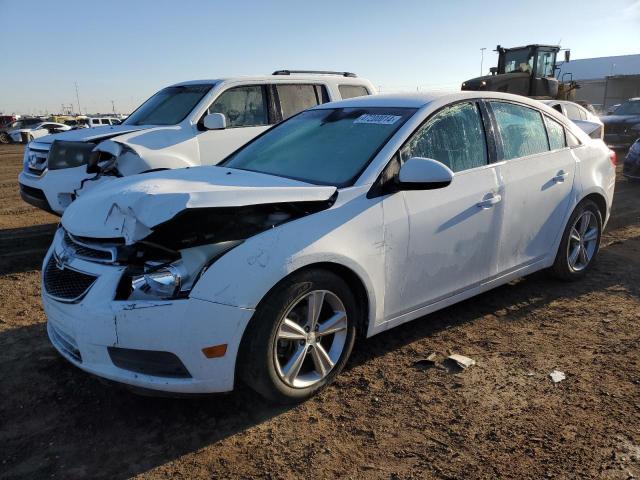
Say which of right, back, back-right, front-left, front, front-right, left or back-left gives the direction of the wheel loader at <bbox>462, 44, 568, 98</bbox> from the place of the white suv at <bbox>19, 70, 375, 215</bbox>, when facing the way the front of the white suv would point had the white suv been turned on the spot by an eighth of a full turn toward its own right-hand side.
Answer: back-right

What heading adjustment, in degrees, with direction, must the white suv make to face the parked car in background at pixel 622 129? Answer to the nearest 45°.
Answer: approximately 180°

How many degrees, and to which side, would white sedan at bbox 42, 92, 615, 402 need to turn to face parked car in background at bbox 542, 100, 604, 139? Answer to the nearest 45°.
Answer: approximately 180°

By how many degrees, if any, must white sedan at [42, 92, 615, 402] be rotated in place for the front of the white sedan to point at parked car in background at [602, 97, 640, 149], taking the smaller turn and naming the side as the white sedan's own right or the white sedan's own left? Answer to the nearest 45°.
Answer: approximately 180°

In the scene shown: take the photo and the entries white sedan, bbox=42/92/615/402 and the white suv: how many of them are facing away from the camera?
0

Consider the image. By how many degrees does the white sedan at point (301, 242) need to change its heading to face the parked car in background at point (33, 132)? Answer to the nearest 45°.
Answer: approximately 90° to its right

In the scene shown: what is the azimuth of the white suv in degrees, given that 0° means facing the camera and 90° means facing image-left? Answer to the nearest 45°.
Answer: approximately 45°

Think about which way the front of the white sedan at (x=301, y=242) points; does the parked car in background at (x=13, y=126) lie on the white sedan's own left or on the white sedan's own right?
on the white sedan's own right

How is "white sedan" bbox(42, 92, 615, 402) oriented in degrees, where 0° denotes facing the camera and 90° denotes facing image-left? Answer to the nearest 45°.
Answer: approximately 45°

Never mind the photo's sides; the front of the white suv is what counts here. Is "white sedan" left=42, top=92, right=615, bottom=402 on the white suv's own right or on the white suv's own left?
on the white suv's own left

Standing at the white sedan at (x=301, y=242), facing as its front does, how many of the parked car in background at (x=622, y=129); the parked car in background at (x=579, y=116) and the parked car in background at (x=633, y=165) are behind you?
3

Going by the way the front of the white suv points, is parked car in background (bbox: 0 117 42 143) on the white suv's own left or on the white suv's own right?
on the white suv's own right

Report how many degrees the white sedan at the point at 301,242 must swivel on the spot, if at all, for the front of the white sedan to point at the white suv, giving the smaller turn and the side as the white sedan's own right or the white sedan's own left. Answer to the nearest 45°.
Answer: approximately 90° to the white sedan's own right

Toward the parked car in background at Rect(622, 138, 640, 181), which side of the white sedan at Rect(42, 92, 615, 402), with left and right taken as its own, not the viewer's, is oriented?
back
